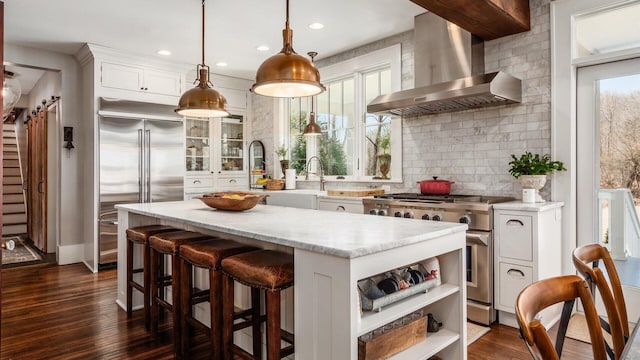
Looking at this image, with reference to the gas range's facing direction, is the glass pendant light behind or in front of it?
in front

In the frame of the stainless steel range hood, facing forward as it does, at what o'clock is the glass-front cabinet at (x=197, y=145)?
The glass-front cabinet is roughly at 2 o'clock from the stainless steel range hood.

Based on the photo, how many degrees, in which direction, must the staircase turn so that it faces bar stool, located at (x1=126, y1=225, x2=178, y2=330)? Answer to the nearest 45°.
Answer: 0° — it already faces it

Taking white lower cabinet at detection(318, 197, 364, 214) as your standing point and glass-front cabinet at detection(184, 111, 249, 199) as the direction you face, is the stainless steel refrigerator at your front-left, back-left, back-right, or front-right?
front-left

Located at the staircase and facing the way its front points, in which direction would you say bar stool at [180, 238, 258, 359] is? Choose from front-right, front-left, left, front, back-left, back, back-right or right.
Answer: front

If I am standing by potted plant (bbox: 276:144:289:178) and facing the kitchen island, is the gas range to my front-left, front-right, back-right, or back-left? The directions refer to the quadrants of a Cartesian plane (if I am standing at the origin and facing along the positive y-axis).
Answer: front-left

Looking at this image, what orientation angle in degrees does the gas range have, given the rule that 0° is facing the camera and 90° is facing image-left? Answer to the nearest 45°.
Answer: approximately 45°

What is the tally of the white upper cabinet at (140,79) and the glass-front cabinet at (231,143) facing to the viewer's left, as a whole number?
0

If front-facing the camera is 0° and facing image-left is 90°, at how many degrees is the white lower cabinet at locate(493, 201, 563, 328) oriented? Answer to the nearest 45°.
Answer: approximately 45°

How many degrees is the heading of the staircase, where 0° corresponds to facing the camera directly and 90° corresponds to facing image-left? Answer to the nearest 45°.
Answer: approximately 0°

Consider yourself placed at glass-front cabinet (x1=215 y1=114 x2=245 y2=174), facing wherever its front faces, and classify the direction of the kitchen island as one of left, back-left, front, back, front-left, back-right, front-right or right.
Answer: front-right

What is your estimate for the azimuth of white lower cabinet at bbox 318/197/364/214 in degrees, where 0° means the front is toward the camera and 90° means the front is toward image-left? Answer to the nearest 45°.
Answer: approximately 45°

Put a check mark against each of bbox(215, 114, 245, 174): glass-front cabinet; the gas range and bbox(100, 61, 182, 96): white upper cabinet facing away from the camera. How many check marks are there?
0

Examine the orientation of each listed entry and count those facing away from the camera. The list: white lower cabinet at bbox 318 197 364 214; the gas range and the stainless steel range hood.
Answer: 0

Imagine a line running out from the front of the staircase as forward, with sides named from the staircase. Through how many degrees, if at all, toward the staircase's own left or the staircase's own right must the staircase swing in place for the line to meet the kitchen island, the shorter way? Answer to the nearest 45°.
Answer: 0° — it already faces it
